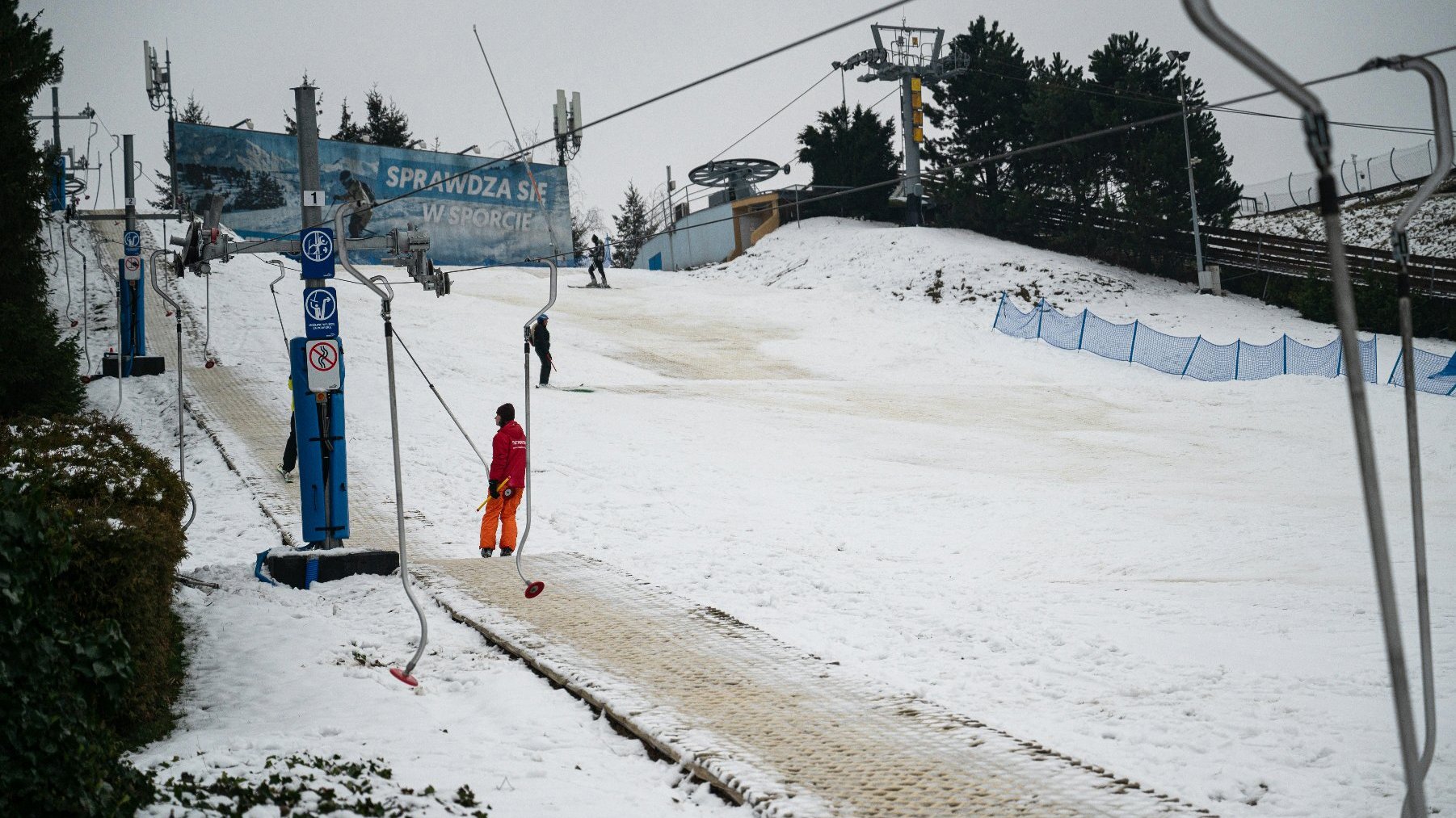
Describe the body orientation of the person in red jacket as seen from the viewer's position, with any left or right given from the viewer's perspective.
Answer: facing away from the viewer and to the left of the viewer

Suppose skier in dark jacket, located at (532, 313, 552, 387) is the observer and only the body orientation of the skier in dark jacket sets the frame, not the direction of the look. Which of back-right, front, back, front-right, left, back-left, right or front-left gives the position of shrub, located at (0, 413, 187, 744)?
right

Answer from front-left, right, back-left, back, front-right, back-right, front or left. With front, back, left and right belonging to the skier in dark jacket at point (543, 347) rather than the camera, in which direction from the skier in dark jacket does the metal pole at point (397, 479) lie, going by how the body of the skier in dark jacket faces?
right

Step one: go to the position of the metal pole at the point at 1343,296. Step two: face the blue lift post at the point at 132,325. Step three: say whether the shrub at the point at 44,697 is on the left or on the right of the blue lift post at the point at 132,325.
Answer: left

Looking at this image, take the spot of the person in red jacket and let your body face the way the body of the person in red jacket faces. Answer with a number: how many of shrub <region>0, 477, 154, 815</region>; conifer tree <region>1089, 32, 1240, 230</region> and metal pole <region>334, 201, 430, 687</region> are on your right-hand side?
1

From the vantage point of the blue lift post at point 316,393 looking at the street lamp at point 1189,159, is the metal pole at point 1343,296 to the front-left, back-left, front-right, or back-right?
back-right
